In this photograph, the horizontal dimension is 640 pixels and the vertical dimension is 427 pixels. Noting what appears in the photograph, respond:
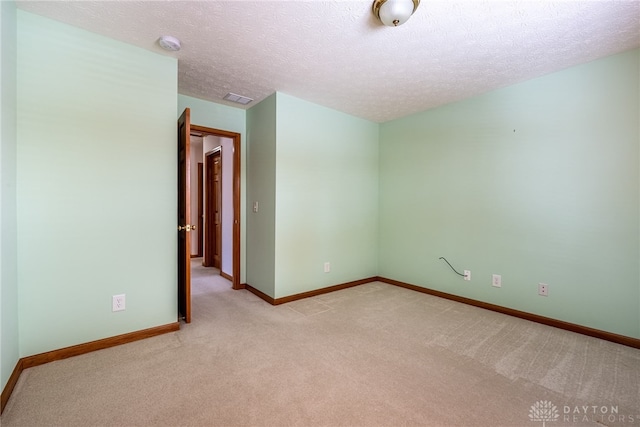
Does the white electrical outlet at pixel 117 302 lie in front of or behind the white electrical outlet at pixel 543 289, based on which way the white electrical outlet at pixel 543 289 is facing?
in front

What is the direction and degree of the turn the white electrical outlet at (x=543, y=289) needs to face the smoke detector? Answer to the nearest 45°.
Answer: approximately 45° to its right

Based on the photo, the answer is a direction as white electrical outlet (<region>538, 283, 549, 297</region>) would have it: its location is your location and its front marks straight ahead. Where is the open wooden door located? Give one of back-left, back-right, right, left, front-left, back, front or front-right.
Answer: front-right

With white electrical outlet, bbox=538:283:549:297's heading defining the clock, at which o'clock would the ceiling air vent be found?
The ceiling air vent is roughly at 2 o'clock from the white electrical outlet.

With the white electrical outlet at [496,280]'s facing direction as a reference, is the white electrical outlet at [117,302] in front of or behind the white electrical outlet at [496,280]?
in front

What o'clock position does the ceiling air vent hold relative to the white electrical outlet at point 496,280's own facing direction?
The ceiling air vent is roughly at 2 o'clock from the white electrical outlet.
